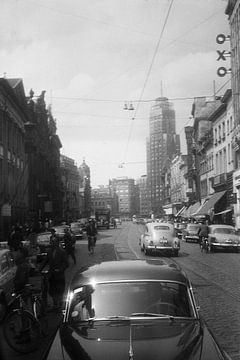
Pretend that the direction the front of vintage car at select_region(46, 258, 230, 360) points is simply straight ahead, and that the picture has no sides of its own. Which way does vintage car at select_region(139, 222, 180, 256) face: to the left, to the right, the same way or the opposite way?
the opposite way

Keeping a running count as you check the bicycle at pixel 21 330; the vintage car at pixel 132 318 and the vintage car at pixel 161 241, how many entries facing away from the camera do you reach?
1

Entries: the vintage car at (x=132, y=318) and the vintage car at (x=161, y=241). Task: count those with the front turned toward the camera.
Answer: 1
